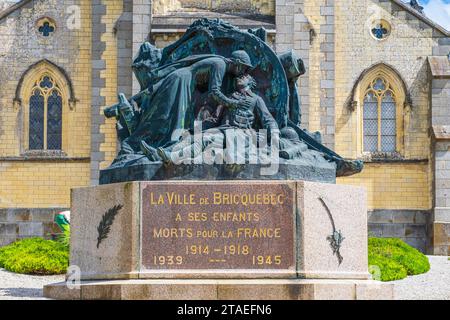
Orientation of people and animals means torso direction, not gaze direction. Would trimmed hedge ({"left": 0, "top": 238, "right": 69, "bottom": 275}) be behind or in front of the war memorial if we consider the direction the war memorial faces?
behind

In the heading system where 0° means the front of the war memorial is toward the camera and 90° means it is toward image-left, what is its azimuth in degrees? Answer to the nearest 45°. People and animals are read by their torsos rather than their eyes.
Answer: approximately 0°

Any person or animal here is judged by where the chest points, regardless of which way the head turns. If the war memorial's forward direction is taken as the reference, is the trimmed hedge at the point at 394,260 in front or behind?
behind
